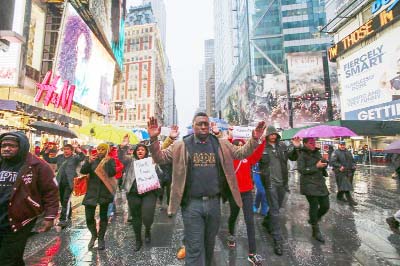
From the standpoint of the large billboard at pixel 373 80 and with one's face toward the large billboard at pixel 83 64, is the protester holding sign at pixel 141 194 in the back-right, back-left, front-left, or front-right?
front-left

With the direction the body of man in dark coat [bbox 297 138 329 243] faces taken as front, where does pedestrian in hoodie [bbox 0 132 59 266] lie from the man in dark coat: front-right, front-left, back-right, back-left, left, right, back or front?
right

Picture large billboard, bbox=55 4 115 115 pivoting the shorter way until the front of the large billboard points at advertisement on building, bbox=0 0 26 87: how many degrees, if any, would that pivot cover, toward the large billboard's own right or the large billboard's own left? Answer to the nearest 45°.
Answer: approximately 90° to the large billboard's own right

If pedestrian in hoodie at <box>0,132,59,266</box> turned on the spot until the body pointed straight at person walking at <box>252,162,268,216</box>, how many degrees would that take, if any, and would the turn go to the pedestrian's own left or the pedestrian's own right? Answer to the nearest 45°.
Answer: approximately 135° to the pedestrian's own left

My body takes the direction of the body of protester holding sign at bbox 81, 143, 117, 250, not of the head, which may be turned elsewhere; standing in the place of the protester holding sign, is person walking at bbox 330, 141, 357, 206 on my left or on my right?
on my left

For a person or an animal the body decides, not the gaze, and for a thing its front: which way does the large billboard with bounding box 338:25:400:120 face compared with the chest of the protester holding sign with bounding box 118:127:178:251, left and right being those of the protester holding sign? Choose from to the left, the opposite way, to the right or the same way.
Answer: to the right

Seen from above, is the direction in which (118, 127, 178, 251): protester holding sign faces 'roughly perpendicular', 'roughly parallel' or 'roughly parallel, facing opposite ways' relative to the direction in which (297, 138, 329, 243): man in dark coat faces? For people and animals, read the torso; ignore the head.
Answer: roughly parallel

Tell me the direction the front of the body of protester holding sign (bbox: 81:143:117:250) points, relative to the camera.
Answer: toward the camera

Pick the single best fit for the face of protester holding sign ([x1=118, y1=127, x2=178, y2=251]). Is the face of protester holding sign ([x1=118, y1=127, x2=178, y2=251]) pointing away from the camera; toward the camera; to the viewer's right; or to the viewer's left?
toward the camera

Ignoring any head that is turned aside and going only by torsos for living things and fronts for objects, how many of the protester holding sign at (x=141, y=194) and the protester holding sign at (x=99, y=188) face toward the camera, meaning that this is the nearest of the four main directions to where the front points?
2

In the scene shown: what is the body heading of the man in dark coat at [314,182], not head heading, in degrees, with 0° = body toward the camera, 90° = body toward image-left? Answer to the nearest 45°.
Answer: approximately 315°

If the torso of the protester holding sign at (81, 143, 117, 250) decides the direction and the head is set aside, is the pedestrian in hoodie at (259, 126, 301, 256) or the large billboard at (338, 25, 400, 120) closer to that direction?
the pedestrian in hoodie

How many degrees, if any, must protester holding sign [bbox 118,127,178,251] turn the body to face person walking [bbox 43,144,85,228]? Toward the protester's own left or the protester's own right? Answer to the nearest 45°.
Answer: approximately 135° to the protester's own right

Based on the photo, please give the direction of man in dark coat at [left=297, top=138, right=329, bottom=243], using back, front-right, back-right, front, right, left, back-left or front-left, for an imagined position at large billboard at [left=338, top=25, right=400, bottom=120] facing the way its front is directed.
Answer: front-left

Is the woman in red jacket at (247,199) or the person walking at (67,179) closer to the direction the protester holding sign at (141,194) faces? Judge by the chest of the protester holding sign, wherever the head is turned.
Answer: the woman in red jacket
